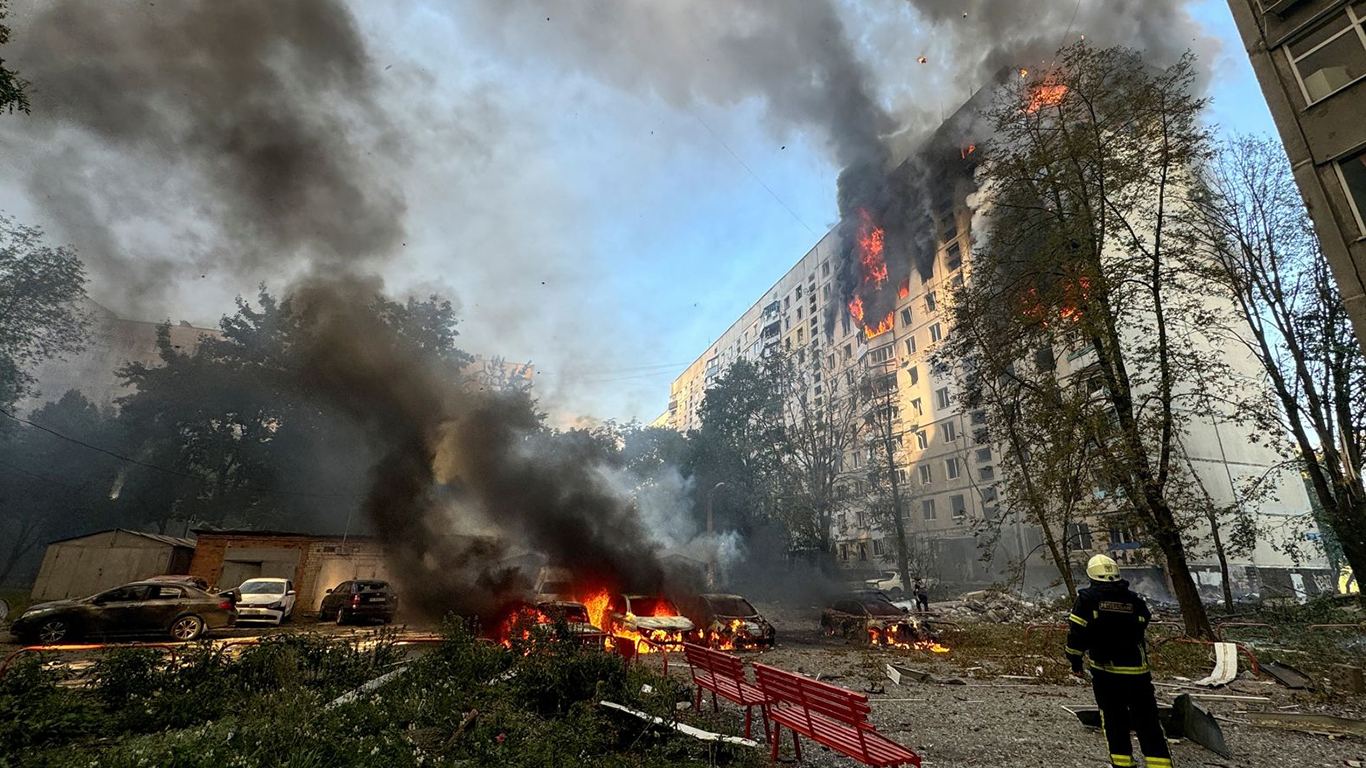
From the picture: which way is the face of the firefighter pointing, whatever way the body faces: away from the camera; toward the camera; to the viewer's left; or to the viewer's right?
away from the camera

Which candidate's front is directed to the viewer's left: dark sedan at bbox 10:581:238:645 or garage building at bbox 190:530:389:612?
the dark sedan

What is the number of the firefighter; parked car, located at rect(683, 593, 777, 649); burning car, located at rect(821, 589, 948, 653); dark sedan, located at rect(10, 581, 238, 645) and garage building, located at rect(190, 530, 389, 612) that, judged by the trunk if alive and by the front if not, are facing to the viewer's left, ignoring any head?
1

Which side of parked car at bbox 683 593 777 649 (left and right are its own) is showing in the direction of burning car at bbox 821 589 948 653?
left

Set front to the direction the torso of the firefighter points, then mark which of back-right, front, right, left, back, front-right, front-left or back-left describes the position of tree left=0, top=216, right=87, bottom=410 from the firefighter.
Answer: left

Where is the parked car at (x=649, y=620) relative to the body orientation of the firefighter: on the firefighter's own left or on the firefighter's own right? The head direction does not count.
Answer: on the firefighter's own left

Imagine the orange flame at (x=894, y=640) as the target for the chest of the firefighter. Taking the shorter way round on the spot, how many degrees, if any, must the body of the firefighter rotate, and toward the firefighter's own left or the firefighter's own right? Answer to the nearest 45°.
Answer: approximately 45° to the firefighter's own left

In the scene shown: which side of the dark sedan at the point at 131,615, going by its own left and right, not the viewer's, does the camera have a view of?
left

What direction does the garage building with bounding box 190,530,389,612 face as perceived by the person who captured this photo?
facing the viewer

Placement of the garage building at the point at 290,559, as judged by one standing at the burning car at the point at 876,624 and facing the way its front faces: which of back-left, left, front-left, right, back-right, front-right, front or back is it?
back-right

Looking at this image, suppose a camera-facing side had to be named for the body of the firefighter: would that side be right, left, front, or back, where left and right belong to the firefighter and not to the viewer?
back

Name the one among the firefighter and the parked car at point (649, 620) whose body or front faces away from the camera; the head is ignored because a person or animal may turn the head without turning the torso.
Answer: the firefighter

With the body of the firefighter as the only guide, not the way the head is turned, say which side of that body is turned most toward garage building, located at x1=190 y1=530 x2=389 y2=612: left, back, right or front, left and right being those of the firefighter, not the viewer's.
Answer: left

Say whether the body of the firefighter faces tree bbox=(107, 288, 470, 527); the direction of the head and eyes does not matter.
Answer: no

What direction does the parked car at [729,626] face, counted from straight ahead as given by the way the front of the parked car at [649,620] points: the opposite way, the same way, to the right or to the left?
the same way

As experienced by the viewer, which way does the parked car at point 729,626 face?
facing the viewer and to the right of the viewer

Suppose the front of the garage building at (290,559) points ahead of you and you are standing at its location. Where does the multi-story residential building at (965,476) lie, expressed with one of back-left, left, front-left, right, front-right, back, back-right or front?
left

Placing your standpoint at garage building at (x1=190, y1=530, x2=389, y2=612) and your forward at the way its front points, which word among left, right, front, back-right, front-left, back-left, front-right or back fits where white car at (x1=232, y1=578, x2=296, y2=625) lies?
front

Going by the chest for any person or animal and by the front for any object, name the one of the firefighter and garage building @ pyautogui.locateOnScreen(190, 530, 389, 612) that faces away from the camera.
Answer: the firefighter

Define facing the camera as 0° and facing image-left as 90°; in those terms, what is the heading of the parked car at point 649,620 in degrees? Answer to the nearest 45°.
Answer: approximately 315°
